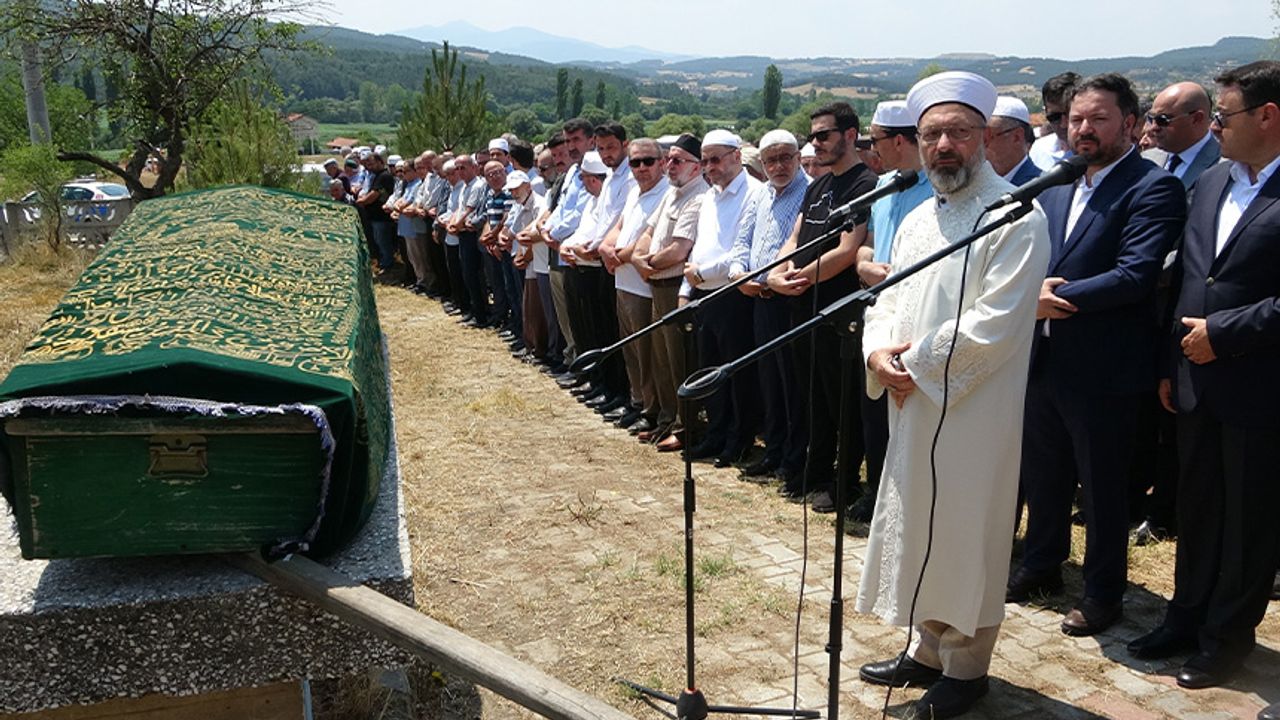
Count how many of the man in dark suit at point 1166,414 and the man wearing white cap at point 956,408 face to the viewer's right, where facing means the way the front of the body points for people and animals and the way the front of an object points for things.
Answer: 0

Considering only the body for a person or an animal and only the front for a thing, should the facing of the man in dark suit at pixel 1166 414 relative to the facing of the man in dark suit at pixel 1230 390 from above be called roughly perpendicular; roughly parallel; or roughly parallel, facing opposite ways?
roughly parallel

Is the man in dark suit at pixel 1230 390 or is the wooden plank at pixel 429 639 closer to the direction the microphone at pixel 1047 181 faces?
the man in dark suit

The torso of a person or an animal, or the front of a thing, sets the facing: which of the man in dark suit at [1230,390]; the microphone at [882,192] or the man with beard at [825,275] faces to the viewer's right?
the microphone

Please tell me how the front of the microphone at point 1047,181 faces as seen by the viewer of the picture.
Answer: facing to the right of the viewer

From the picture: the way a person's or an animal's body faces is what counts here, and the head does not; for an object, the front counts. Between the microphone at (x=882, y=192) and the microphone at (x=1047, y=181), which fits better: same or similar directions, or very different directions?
same or similar directions

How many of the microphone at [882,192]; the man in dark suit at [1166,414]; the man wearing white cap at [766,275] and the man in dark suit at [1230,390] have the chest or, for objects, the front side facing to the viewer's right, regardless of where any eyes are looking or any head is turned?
1

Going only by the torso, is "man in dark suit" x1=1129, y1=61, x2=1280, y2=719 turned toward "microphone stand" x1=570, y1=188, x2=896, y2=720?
yes

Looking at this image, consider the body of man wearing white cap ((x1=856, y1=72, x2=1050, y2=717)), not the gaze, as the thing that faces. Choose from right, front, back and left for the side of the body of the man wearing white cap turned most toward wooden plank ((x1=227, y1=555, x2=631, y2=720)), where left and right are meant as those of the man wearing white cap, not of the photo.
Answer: front

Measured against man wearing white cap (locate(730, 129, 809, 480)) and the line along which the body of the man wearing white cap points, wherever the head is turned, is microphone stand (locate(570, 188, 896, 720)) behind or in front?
in front

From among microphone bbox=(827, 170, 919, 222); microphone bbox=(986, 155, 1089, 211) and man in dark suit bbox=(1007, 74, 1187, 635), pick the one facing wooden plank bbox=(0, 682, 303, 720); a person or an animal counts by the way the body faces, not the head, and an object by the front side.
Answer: the man in dark suit

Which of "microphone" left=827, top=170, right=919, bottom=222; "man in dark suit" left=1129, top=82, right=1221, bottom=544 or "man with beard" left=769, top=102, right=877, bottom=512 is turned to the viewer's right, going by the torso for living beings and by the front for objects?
the microphone

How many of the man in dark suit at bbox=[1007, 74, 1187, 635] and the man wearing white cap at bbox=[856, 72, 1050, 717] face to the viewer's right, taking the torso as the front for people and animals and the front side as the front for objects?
0

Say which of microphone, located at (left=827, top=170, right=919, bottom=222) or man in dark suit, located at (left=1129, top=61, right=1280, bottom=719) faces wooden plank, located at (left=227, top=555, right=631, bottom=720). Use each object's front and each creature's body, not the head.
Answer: the man in dark suit

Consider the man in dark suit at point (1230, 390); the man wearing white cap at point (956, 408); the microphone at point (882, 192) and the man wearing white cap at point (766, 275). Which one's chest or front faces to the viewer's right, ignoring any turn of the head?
the microphone

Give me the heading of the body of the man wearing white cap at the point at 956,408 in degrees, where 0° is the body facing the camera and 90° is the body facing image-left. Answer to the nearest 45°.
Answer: approximately 45°

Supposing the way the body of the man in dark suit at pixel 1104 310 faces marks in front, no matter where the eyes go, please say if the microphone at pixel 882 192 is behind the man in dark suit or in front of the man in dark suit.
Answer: in front

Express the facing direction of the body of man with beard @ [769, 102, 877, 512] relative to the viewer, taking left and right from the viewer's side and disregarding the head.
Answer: facing the viewer and to the left of the viewer

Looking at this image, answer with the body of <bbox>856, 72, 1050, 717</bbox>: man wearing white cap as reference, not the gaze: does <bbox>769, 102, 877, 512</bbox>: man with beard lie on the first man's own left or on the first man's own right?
on the first man's own right
